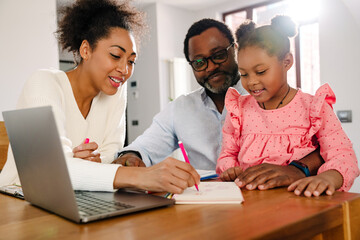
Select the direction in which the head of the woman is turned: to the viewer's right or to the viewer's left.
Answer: to the viewer's right

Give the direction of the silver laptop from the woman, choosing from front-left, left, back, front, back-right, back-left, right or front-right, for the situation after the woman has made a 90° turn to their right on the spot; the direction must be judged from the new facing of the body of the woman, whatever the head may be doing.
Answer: front-left

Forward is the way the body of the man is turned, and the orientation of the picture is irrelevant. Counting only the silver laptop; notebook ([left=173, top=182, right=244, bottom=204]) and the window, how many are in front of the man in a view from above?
2

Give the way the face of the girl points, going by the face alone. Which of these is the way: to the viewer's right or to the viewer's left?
to the viewer's left

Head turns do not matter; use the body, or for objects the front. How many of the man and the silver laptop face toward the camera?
1

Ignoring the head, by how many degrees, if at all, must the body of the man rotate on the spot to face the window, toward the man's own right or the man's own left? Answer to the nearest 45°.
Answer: approximately 180°

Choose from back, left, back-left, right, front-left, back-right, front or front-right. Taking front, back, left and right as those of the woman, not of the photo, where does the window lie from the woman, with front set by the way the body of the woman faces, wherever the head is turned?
left

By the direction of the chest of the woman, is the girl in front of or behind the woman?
in front

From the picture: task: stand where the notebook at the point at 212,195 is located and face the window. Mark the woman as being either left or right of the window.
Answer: left

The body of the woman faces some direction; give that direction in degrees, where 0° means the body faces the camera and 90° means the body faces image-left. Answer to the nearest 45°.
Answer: approximately 315°

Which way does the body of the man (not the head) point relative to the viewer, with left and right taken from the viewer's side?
facing the viewer

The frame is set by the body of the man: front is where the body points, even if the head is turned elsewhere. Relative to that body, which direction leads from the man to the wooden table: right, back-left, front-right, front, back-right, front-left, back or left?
front

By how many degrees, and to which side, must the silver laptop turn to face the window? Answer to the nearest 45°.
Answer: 0° — it already faces it

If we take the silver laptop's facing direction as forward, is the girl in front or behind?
in front
